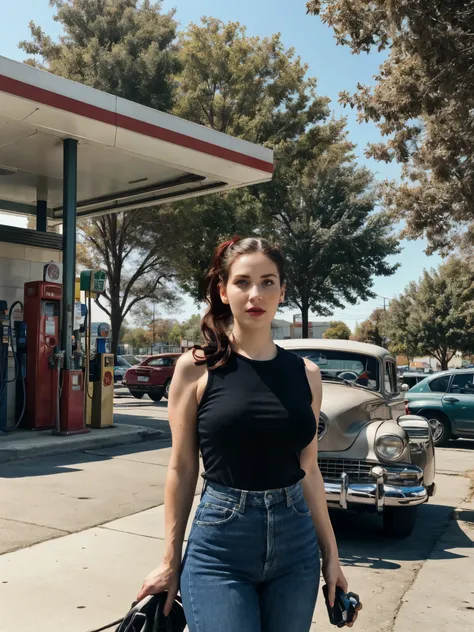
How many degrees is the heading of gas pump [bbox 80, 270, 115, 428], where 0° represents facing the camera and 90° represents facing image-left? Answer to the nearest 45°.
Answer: approximately 315°

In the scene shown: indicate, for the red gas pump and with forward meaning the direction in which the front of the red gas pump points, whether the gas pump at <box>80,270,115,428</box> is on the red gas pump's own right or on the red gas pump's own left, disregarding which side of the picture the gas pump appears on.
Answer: on the red gas pump's own left

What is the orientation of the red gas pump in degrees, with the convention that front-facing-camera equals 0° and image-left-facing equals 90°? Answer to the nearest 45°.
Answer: approximately 315°

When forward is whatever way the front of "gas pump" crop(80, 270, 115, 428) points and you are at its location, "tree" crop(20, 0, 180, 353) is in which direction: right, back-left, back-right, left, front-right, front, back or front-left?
back-left

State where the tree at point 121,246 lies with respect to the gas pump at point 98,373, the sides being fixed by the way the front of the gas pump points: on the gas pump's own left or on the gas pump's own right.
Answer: on the gas pump's own left

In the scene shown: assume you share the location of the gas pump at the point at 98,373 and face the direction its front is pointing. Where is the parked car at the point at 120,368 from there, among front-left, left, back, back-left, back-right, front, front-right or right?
back-left

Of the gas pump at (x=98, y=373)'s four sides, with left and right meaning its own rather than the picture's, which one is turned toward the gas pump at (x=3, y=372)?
right
